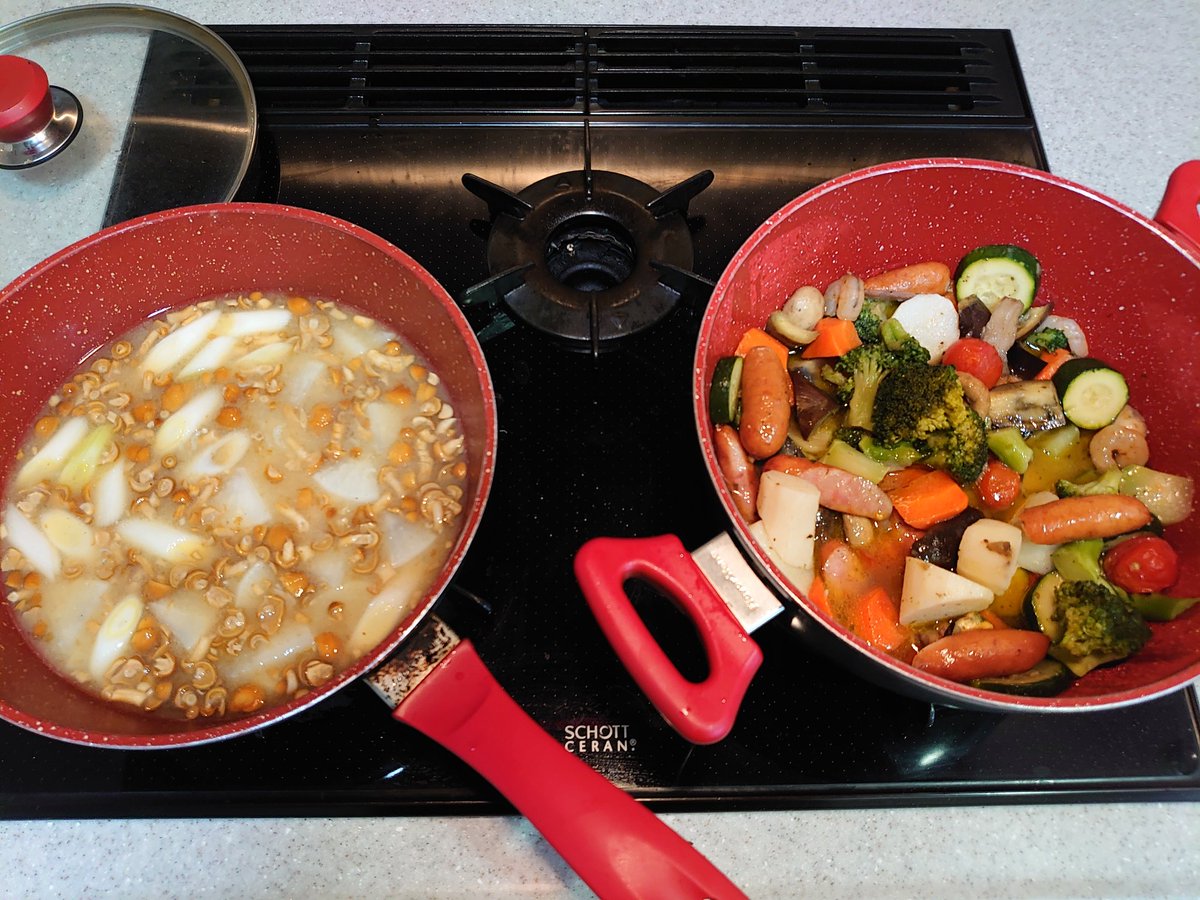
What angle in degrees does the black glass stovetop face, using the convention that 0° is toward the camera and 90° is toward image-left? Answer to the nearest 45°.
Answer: approximately 0°
